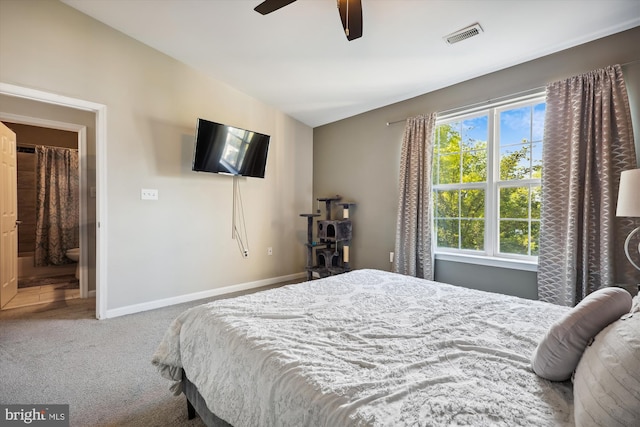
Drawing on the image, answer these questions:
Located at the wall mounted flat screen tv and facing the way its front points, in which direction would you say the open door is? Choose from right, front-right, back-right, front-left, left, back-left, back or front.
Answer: back-right

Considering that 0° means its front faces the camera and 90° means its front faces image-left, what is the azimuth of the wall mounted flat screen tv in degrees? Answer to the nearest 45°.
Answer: approximately 315°

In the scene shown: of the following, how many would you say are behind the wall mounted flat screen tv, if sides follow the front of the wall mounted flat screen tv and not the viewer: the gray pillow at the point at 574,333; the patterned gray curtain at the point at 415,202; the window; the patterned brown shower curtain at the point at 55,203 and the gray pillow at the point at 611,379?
1

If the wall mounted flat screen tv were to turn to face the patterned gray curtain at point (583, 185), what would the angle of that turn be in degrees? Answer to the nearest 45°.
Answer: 0° — it already faces it

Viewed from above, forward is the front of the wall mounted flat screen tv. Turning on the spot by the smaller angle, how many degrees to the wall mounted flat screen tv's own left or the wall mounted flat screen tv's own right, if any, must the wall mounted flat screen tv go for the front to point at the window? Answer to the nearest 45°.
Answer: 0° — it already faces it

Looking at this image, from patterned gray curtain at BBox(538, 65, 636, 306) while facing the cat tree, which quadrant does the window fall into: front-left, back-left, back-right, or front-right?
front-right

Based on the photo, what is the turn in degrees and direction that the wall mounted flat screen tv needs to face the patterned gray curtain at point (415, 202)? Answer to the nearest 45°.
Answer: approximately 45° to its left

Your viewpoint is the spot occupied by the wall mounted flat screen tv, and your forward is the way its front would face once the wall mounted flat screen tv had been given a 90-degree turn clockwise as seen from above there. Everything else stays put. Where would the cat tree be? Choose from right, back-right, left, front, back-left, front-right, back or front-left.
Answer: back-left

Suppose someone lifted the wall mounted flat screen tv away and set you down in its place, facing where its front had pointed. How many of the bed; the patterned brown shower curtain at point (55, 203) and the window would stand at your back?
1

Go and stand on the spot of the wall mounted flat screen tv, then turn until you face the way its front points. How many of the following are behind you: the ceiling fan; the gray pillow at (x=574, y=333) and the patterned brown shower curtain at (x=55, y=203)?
1

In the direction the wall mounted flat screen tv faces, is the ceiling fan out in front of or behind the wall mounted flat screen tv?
in front

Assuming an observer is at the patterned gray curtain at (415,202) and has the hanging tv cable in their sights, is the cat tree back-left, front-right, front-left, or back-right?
front-right

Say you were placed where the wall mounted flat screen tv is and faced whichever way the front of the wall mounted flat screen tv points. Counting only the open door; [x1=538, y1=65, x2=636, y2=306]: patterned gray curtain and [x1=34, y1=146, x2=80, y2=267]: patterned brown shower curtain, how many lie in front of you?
1

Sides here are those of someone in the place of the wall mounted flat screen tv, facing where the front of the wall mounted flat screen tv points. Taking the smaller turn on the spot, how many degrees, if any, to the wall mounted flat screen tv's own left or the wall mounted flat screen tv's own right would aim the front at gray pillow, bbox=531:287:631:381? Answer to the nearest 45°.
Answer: approximately 45° to the wall mounted flat screen tv's own right

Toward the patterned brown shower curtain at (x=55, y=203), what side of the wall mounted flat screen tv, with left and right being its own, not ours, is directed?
back
